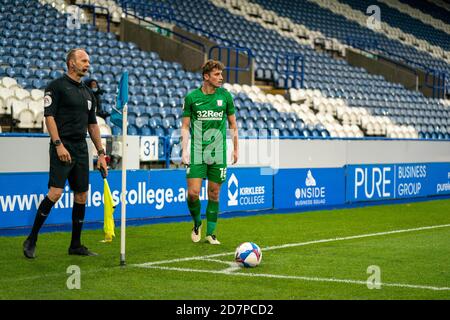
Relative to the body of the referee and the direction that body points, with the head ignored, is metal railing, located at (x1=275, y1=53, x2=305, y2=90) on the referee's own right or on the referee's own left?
on the referee's own left

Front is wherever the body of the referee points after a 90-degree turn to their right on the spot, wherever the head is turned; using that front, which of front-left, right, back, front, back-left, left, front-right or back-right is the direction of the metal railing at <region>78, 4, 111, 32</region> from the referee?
back-right

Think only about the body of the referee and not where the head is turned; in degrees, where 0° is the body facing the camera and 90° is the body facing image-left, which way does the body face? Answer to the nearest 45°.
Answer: approximately 315°

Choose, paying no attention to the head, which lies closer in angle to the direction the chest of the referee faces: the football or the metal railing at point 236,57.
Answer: the football

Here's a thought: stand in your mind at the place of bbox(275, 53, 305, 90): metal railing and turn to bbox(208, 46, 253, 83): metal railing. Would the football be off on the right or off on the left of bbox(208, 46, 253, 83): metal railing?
left

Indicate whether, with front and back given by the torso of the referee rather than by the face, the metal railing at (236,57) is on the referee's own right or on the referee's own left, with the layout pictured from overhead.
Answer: on the referee's own left
